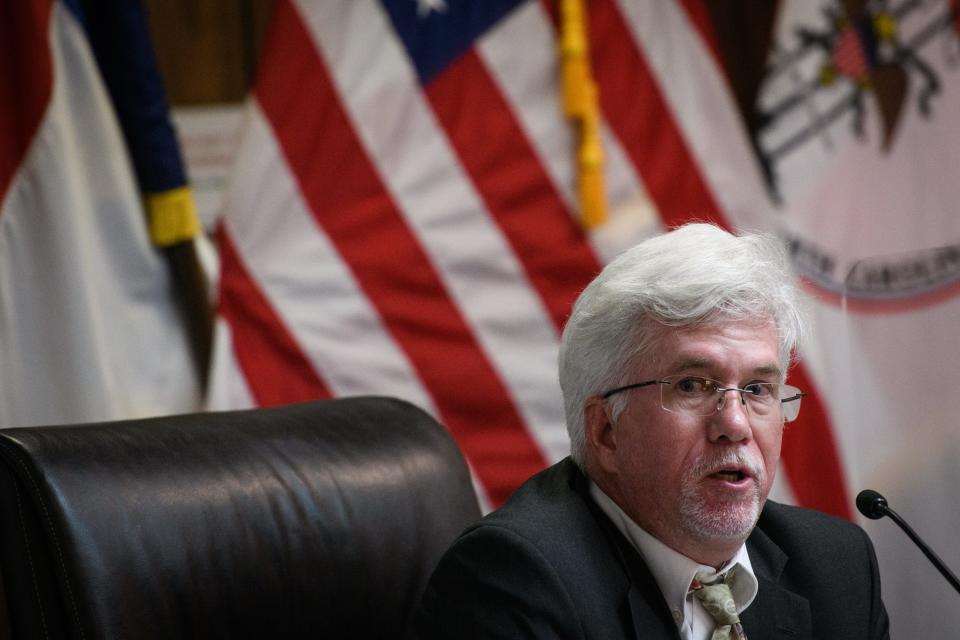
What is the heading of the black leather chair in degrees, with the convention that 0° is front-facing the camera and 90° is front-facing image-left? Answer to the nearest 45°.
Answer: approximately 315°

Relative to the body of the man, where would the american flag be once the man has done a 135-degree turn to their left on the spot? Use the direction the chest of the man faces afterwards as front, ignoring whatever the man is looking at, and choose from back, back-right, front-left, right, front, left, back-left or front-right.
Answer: front

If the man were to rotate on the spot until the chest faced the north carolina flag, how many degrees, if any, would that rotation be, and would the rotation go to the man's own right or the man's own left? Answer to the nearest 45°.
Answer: approximately 180°

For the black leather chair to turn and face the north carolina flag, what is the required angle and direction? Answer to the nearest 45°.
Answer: approximately 135° to its left

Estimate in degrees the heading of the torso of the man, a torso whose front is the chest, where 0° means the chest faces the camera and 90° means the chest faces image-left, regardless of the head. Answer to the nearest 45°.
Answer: approximately 315°

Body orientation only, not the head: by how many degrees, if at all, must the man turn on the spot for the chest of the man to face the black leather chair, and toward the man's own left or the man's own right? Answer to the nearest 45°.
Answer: approximately 135° to the man's own right
